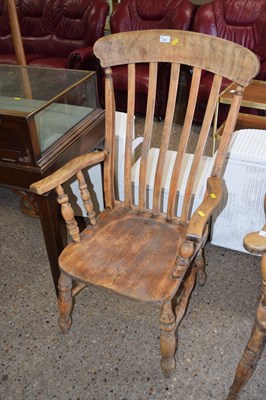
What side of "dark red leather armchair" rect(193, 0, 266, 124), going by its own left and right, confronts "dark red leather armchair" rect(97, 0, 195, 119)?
right

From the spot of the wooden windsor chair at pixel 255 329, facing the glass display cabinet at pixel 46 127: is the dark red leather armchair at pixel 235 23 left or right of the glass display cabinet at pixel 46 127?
right

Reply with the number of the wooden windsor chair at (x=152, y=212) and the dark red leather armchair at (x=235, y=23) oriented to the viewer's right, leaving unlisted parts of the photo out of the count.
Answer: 0

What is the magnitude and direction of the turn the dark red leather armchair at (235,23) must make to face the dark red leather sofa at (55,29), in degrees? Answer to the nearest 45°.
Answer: approximately 90° to its right

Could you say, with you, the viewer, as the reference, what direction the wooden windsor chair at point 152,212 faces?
facing the viewer and to the left of the viewer

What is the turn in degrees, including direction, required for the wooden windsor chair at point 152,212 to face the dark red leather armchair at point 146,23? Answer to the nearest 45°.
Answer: approximately 135° to its right

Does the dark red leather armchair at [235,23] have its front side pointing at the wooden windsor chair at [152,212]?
yes

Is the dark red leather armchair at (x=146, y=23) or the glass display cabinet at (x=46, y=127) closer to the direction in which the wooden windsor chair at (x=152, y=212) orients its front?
the glass display cabinet

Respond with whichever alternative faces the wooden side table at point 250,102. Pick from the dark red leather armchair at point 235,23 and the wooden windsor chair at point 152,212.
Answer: the dark red leather armchair

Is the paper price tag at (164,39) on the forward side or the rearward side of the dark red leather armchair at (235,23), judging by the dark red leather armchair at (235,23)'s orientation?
on the forward side

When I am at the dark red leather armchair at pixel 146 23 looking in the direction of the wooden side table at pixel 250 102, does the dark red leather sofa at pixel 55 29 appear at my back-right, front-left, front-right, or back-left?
back-right

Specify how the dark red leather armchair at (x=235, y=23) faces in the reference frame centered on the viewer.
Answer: facing the viewer

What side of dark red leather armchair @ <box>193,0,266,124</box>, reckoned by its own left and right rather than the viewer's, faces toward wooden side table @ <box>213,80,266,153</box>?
front

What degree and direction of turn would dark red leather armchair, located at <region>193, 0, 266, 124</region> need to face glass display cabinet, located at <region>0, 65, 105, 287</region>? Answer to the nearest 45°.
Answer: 0° — it already faces it
